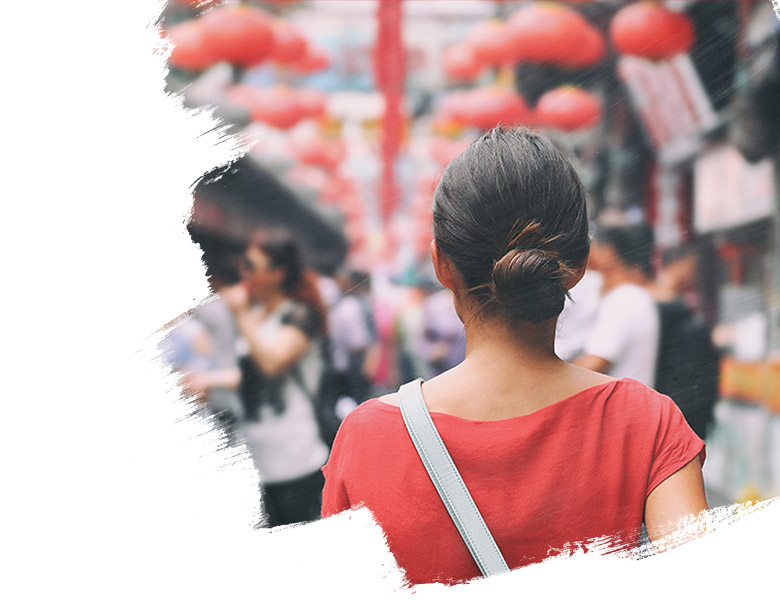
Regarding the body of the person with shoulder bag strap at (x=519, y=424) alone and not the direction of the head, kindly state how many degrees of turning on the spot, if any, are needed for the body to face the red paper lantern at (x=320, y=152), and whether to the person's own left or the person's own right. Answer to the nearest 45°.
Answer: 0° — they already face it

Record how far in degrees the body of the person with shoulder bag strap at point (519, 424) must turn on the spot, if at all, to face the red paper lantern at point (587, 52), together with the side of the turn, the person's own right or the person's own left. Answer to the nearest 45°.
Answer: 0° — they already face it

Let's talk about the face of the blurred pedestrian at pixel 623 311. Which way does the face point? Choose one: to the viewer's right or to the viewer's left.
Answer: to the viewer's left

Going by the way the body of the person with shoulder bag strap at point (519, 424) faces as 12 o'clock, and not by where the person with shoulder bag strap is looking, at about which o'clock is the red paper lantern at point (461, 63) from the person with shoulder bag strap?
The red paper lantern is roughly at 12 o'clock from the person with shoulder bag strap.

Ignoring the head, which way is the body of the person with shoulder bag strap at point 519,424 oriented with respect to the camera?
away from the camera

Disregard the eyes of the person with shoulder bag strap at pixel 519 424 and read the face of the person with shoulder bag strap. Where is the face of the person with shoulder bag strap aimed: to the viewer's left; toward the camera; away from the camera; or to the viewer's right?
away from the camera

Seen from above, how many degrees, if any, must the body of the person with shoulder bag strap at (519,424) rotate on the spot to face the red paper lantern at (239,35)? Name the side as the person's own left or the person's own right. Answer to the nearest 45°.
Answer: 0° — they already face it

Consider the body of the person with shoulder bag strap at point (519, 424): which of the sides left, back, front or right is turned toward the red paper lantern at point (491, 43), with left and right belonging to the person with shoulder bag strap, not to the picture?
front

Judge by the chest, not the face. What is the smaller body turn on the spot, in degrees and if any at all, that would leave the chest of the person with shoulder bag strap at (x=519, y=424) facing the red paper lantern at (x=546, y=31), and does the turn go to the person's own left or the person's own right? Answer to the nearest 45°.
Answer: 0° — they already face it

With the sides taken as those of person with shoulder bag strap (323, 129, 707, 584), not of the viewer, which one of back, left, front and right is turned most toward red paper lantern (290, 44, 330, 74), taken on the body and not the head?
front

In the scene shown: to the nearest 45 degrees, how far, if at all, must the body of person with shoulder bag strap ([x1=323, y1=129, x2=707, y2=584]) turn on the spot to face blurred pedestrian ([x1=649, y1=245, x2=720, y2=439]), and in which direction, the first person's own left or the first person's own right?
0° — they already face them

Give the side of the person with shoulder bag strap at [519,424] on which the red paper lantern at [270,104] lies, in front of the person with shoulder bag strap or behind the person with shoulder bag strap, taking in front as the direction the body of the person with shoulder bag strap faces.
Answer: in front

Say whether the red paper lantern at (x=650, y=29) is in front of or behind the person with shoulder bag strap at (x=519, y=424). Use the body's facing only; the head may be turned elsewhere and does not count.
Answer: in front
